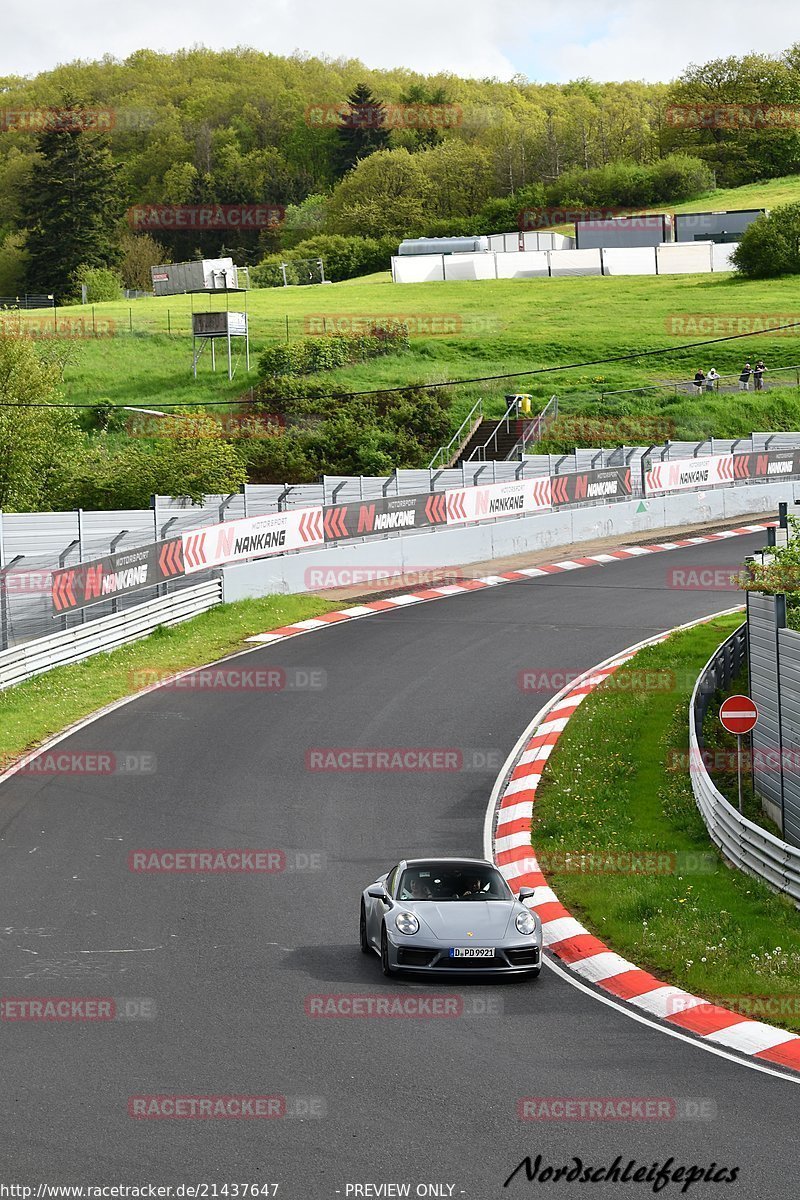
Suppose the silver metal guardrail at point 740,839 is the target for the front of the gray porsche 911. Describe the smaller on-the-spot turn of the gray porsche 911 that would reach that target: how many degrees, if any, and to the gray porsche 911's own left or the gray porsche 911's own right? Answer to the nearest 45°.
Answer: approximately 135° to the gray porsche 911's own left

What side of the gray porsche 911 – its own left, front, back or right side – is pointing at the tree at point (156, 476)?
back

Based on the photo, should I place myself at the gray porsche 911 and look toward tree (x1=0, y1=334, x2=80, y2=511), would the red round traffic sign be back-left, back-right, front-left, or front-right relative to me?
front-right

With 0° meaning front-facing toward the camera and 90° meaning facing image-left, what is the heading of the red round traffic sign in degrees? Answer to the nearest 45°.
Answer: approximately 0°

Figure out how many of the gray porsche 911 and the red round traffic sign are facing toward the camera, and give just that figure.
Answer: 2

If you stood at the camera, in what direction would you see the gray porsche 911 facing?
facing the viewer

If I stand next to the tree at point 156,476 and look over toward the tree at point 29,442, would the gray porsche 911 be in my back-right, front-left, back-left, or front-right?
back-left

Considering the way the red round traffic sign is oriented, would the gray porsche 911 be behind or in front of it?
in front

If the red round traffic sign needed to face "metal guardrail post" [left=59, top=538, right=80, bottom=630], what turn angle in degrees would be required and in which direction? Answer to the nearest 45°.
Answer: approximately 135° to its right

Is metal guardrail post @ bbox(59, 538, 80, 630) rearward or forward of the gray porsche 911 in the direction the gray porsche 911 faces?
rearward
